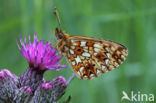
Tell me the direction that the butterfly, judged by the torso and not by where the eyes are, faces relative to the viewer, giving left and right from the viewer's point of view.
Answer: facing to the left of the viewer
